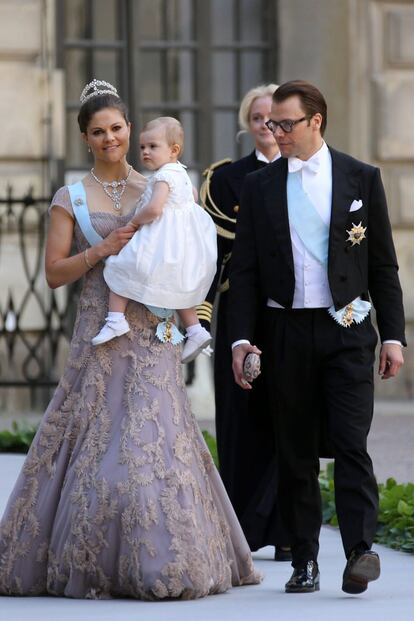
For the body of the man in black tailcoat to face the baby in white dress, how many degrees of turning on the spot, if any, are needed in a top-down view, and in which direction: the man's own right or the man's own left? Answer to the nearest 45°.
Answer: approximately 90° to the man's own right

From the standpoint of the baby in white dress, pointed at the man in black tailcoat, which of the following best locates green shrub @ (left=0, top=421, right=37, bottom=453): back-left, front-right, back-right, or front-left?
back-left

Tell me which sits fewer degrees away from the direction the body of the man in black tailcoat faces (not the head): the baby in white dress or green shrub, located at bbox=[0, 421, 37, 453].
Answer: the baby in white dress

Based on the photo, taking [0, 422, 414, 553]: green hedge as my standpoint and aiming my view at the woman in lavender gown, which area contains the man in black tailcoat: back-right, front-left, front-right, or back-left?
front-left

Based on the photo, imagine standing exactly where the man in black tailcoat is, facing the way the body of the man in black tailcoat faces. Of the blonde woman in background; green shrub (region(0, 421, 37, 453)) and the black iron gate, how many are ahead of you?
0

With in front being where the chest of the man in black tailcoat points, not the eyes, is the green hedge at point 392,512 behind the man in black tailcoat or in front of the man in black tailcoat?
behind

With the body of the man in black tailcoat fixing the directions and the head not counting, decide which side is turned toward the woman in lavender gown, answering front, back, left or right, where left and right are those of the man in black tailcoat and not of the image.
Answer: right

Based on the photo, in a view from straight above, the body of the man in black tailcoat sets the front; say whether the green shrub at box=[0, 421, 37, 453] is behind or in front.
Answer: behind

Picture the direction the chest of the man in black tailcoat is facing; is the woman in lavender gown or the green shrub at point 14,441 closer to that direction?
the woman in lavender gown

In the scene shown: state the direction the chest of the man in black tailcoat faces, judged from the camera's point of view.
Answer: toward the camera

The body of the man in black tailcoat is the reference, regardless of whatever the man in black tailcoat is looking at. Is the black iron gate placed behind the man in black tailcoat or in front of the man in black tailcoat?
behind
